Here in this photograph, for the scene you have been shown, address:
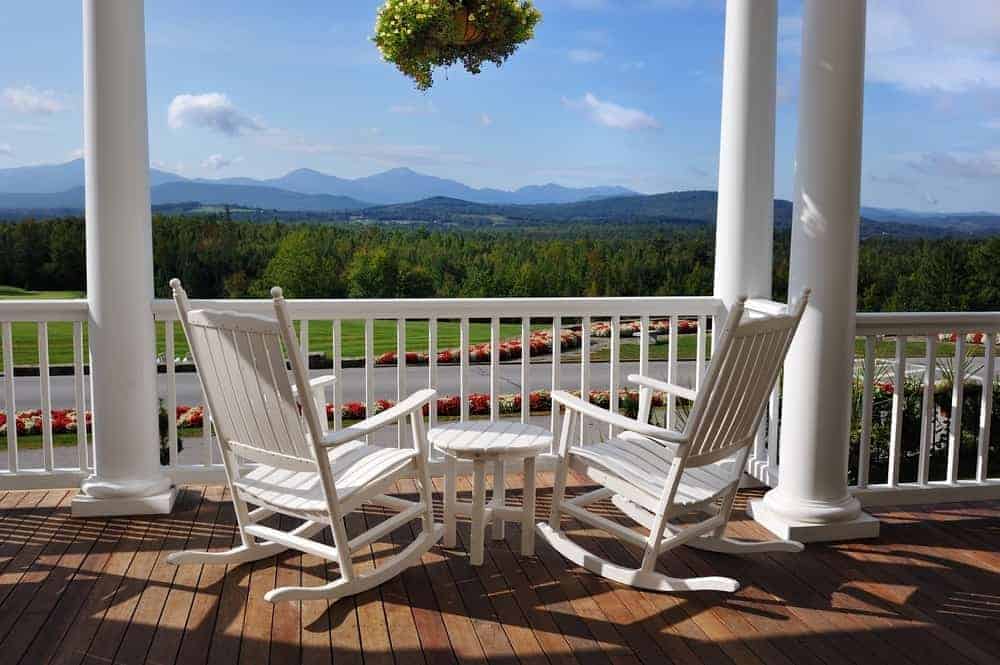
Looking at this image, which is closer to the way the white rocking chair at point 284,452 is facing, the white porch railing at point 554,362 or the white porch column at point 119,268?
the white porch railing

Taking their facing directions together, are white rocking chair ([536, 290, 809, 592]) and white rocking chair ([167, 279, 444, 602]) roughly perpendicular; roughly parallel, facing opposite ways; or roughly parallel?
roughly perpendicular
